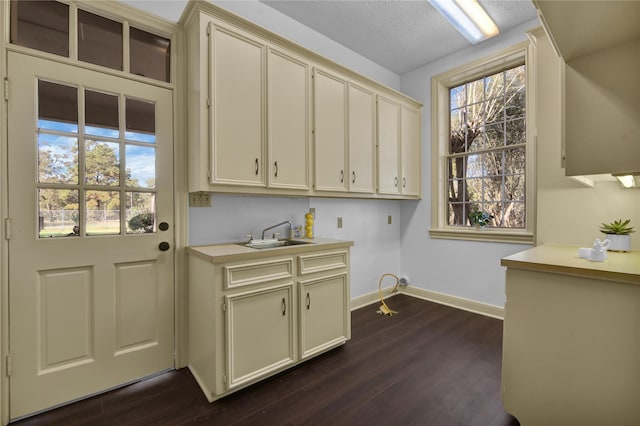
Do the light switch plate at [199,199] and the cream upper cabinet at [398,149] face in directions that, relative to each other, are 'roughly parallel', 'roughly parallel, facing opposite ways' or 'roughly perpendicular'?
roughly parallel

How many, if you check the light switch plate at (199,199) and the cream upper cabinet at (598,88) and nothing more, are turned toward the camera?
1

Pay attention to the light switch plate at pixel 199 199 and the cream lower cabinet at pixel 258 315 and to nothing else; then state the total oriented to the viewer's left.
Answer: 0

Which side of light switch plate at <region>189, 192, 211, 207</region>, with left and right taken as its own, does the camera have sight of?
front

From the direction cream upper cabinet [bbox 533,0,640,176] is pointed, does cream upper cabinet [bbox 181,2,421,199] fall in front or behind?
in front

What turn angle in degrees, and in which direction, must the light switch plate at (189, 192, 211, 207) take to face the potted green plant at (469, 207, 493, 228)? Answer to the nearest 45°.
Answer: approximately 90° to its left

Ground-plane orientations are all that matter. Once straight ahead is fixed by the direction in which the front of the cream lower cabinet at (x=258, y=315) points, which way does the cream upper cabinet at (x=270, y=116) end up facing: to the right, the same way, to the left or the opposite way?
the same way

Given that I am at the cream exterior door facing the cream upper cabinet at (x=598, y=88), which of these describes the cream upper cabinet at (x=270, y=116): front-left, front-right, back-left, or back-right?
front-left

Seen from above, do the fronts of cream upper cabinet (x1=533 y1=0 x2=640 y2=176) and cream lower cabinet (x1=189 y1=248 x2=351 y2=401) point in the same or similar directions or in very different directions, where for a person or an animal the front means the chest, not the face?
very different directions

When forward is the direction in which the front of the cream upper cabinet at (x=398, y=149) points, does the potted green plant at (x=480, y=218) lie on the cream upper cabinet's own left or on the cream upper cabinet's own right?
on the cream upper cabinet's own left

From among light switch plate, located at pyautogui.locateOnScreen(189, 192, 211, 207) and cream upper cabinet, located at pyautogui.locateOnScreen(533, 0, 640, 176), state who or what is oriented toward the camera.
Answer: the light switch plate

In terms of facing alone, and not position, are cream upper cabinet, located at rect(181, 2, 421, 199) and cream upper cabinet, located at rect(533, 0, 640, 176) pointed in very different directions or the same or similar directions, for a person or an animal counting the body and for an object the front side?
very different directions

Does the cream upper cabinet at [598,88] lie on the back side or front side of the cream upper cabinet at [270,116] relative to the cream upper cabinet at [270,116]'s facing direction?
on the front side

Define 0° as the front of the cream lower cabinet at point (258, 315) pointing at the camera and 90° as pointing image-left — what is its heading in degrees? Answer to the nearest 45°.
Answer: approximately 315°

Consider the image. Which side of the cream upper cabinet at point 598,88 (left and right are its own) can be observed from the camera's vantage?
left

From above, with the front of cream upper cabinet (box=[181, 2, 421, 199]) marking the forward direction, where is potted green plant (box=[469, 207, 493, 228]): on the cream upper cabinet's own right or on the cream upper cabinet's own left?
on the cream upper cabinet's own left

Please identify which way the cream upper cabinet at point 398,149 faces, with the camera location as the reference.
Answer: facing the viewer and to the right of the viewer
